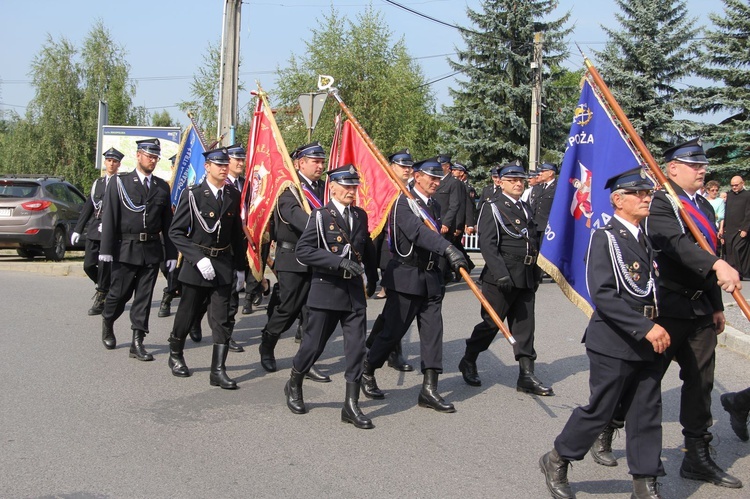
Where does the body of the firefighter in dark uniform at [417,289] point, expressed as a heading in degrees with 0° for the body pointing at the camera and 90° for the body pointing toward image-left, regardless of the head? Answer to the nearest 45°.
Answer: approximately 315°

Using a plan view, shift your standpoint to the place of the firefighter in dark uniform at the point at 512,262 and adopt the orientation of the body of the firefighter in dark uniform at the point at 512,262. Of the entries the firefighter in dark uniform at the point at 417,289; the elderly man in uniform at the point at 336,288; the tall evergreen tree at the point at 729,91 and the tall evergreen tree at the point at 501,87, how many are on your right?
2

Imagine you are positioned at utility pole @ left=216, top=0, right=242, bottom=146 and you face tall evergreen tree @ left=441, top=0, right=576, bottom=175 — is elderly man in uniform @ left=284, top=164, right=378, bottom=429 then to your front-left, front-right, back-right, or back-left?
back-right

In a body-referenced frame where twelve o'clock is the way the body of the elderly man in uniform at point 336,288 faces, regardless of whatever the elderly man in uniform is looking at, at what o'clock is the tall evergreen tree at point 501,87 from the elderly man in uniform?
The tall evergreen tree is roughly at 8 o'clock from the elderly man in uniform.

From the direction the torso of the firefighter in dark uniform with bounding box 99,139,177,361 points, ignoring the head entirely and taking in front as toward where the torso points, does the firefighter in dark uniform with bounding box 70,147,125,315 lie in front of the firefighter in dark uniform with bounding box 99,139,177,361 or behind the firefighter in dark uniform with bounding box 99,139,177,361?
behind
